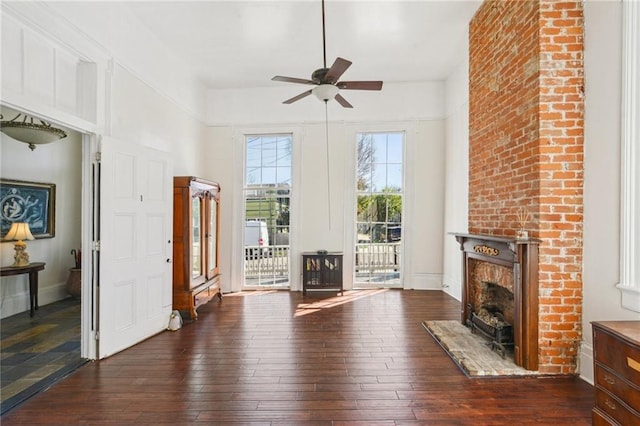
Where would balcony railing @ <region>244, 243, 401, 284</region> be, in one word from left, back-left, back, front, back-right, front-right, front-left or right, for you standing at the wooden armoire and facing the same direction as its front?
left

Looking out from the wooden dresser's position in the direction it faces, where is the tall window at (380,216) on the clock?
The tall window is roughly at 3 o'clock from the wooden dresser.

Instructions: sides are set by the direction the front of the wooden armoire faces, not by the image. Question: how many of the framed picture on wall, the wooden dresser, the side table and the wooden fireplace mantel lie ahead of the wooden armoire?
2

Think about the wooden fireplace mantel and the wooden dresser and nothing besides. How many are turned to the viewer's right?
0

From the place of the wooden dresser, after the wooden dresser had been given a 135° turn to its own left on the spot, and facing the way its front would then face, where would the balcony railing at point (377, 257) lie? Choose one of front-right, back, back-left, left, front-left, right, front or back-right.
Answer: back-left

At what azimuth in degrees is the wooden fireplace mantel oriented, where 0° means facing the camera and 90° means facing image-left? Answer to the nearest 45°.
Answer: approximately 45°

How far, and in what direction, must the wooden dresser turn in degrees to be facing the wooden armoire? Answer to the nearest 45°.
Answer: approximately 45° to its right

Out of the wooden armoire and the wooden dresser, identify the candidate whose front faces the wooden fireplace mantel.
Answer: the wooden armoire

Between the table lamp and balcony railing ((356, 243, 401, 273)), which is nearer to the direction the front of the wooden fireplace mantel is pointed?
the table lamp

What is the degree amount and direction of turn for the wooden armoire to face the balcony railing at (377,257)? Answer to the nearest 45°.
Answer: approximately 45° to its left

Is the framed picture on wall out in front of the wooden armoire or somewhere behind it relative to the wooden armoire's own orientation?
behind
